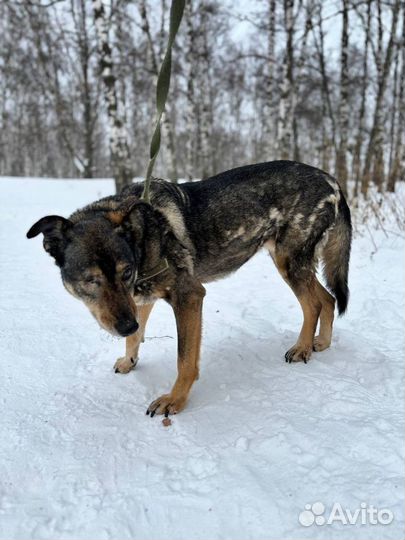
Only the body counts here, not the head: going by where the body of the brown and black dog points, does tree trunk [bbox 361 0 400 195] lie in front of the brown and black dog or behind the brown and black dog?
behind

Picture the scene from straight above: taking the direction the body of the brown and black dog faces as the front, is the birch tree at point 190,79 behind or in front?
behind

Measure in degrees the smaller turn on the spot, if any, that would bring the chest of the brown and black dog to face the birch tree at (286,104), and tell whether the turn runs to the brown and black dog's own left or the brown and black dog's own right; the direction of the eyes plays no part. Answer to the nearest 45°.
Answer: approximately 135° to the brown and black dog's own right

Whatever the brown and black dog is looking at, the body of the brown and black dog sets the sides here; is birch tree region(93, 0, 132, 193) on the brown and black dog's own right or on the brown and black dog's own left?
on the brown and black dog's own right

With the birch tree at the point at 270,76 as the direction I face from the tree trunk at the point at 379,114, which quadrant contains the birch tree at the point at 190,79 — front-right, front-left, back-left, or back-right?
front-left

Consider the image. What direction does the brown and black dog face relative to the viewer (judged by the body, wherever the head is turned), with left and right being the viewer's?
facing the viewer and to the left of the viewer

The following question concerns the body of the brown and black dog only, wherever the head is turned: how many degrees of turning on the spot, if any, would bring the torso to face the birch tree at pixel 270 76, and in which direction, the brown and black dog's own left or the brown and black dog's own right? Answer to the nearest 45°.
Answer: approximately 135° to the brown and black dog's own right
